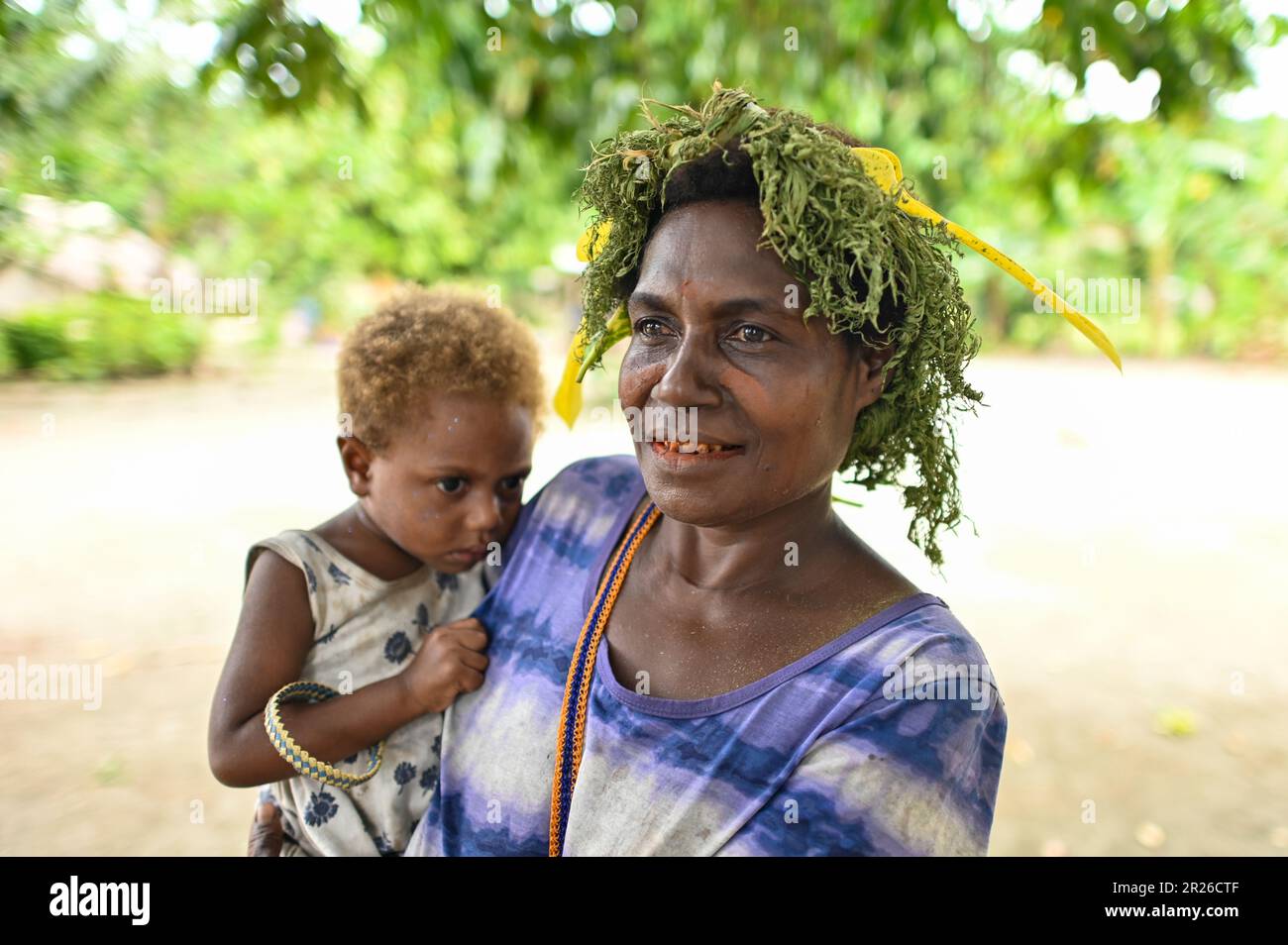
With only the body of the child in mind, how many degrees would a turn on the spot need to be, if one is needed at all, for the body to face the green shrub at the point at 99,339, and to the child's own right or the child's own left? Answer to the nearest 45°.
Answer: approximately 135° to the child's own left

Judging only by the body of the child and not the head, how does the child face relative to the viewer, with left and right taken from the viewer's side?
facing the viewer and to the right of the viewer

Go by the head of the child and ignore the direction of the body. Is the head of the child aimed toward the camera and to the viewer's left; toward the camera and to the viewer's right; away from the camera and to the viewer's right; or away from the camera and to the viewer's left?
toward the camera and to the viewer's right
